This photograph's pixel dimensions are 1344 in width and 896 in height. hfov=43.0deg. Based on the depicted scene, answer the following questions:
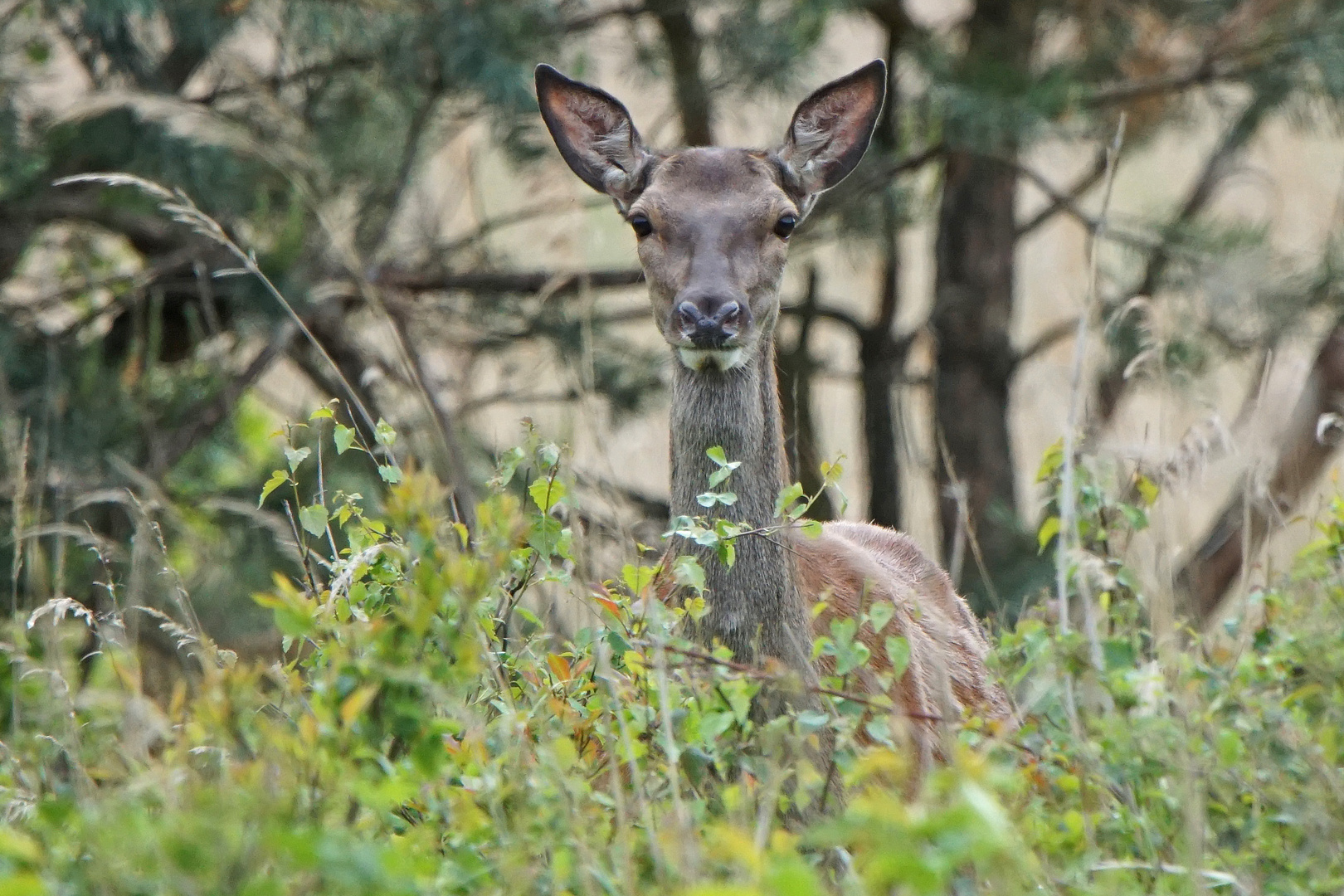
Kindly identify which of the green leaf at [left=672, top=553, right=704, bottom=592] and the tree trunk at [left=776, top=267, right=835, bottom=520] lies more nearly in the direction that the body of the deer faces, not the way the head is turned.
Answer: the green leaf

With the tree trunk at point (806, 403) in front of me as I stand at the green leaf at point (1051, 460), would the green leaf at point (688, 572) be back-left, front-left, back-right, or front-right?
back-left

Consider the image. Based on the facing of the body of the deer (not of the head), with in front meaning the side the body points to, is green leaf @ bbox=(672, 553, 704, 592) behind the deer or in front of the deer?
in front

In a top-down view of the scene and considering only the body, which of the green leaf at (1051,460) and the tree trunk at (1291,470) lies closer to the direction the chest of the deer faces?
the green leaf

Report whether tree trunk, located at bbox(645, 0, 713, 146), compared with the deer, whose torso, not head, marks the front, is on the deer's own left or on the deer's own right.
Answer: on the deer's own right

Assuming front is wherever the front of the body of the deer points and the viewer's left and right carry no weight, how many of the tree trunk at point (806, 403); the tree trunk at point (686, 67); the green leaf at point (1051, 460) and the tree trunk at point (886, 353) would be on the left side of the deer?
1

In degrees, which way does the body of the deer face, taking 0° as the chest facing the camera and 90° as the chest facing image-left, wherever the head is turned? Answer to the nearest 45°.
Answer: approximately 45°

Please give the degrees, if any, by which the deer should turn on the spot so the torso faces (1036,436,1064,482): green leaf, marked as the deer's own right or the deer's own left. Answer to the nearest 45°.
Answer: approximately 90° to the deer's own left

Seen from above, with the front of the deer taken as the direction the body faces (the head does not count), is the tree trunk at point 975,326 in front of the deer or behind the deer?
behind

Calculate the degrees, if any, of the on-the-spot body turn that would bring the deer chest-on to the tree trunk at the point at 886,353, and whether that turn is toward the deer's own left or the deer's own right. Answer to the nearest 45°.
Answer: approximately 135° to the deer's own right
